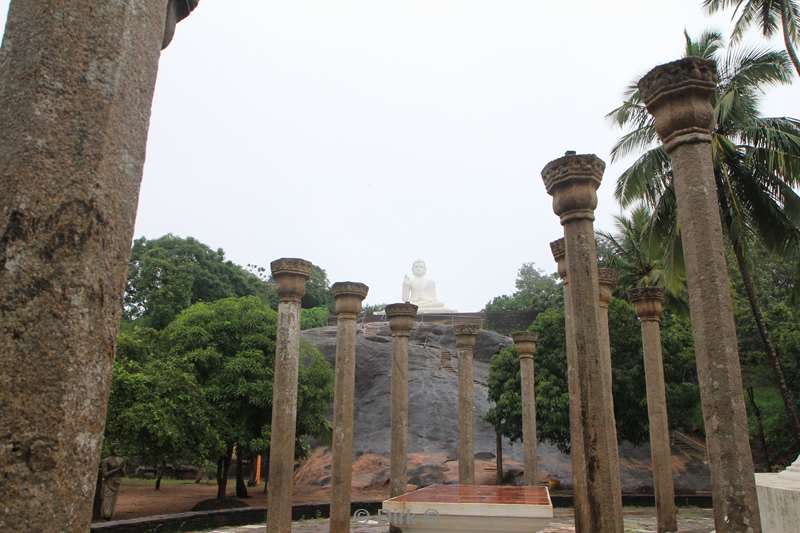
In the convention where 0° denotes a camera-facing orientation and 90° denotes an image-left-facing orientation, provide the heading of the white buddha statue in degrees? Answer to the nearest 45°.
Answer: approximately 0°

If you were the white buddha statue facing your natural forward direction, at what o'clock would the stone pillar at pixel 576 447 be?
The stone pillar is roughly at 12 o'clock from the white buddha statue.

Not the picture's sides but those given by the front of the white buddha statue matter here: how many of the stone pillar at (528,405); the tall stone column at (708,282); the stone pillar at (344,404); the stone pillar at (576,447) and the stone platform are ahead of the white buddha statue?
5

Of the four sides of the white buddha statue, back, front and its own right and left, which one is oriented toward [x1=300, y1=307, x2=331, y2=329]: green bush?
right

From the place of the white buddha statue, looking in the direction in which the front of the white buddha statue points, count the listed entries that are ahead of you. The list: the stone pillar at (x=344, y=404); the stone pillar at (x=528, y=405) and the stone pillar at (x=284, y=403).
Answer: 3

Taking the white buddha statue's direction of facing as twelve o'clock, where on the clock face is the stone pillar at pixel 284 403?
The stone pillar is roughly at 12 o'clock from the white buddha statue.

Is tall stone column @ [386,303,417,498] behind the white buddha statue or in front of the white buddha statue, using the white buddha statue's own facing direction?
in front

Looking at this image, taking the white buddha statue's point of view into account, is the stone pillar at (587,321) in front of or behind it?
in front

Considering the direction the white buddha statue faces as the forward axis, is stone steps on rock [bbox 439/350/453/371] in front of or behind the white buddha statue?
in front

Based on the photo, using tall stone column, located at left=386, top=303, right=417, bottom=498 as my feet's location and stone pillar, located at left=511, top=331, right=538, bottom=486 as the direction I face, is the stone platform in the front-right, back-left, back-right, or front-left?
back-right

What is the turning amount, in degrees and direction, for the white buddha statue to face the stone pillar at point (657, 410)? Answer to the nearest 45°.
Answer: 0° — it already faces it

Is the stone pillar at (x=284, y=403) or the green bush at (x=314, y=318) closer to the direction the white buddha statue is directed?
the stone pillar

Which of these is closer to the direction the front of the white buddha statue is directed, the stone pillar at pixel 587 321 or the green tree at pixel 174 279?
the stone pillar
